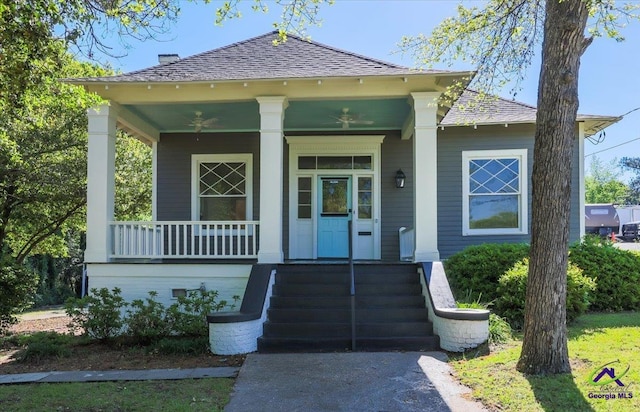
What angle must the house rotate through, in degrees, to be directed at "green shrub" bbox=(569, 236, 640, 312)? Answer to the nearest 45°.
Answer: approximately 90° to its left

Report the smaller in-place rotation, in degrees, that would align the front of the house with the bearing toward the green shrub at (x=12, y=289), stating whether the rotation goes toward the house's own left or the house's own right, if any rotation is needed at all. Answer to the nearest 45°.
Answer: approximately 90° to the house's own right

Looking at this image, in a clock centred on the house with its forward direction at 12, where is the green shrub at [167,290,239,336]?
The green shrub is roughly at 1 o'clock from the house.

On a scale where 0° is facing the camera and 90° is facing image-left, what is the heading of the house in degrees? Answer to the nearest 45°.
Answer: approximately 0°

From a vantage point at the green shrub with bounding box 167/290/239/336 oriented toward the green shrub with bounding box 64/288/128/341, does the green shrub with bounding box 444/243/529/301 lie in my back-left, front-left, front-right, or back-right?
back-right
